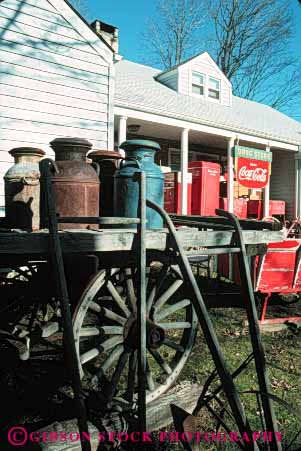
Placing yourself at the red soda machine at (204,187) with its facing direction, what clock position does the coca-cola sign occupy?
The coca-cola sign is roughly at 10 o'clock from the red soda machine.

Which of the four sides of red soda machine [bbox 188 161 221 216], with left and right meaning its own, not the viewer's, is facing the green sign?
left

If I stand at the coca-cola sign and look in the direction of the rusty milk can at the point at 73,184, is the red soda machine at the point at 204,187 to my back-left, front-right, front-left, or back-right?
front-right

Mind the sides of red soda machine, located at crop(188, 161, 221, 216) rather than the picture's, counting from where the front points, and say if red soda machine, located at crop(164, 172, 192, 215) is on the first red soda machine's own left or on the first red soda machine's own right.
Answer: on the first red soda machine's own right

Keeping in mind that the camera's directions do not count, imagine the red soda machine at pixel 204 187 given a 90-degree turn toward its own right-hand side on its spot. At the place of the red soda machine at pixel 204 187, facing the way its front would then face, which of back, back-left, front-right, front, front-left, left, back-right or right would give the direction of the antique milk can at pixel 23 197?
front-left

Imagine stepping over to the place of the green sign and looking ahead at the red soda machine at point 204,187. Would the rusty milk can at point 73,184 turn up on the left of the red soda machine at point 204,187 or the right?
left

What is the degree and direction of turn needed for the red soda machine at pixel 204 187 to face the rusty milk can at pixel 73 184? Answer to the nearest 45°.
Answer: approximately 45° to its right

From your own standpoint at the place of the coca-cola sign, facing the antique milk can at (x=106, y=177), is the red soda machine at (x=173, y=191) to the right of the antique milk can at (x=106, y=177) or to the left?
right

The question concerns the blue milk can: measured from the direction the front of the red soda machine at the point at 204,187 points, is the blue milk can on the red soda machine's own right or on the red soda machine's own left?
on the red soda machine's own right

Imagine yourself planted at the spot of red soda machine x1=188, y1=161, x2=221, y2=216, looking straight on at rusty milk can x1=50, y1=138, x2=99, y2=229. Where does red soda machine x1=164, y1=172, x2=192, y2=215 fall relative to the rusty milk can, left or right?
right

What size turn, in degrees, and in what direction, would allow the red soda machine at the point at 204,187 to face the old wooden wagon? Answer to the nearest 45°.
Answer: approximately 45° to its right

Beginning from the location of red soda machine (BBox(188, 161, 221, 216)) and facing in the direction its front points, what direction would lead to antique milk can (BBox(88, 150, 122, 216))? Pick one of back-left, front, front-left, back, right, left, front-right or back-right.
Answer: front-right
